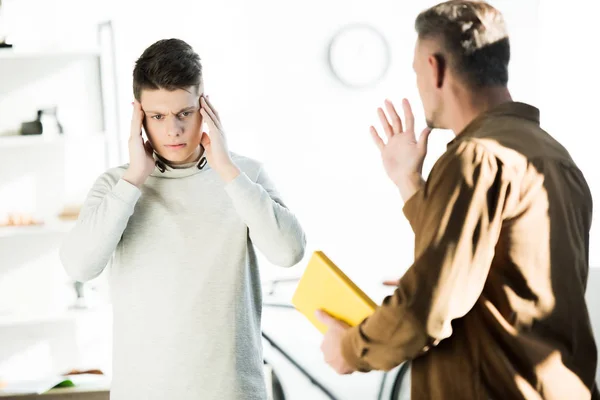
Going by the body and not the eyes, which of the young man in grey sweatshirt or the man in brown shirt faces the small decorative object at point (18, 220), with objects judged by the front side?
the man in brown shirt

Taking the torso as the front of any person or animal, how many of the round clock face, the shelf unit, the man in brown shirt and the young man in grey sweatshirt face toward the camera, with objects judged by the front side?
3

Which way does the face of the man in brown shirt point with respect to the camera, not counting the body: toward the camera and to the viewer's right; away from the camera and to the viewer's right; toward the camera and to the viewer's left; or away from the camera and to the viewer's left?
away from the camera and to the viewer's left

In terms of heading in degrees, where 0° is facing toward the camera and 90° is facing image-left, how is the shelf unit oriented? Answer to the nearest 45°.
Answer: approximately 0°

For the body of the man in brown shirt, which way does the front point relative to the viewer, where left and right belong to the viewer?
facing away from the viewer and to the left of the viewer

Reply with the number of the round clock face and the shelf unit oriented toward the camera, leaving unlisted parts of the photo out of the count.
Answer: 2
